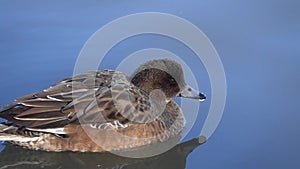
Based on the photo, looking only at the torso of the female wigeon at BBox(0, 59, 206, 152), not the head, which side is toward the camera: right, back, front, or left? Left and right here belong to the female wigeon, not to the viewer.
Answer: right
